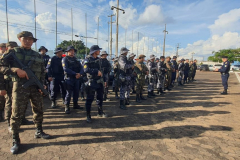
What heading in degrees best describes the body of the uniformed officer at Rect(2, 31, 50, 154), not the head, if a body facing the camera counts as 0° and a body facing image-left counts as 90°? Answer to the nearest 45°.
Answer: approximately 0°

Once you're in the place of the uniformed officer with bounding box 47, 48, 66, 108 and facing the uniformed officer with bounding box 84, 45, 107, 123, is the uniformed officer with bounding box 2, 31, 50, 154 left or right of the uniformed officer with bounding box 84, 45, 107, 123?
right

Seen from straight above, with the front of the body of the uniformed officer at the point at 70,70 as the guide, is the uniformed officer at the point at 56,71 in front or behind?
behind

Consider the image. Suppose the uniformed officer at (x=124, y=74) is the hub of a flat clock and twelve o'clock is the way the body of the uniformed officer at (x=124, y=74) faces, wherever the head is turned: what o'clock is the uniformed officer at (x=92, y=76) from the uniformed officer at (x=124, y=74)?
the uniformed officer at (x=92, y=76) is roughly at 4 o'clock from the uniformed officer at (x=124, y=74).
